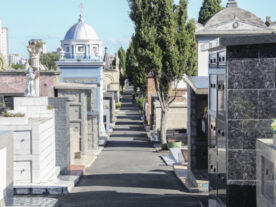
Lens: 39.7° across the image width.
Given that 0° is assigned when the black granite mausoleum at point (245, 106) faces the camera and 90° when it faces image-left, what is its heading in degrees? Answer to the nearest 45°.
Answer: approximately 90°

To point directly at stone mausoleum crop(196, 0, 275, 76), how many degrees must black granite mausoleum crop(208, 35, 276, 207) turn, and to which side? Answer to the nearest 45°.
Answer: approximately 90° to its right
